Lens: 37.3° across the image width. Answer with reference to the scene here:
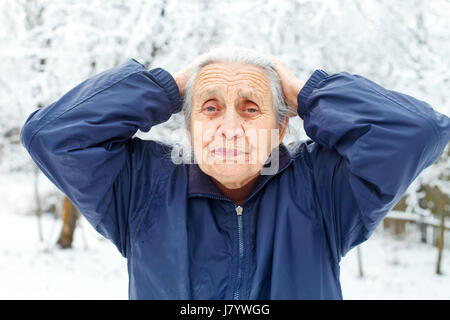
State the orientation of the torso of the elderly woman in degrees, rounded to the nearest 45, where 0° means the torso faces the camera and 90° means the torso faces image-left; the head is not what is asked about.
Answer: approximately 0°
